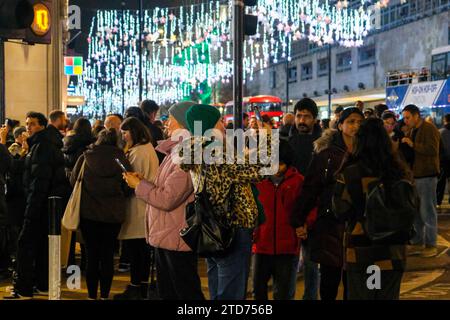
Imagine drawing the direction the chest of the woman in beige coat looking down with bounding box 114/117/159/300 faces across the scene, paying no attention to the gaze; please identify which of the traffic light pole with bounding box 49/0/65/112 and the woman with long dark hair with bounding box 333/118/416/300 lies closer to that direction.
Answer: the traffic light pole

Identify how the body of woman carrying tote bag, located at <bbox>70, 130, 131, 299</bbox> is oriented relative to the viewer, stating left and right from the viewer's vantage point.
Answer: facing away from the viewer

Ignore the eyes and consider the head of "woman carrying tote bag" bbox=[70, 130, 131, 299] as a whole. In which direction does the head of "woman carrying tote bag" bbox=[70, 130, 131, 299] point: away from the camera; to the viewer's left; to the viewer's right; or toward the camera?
away from the camera

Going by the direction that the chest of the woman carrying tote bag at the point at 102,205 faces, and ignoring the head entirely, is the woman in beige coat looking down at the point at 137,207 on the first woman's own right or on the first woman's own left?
on the first woman's own right

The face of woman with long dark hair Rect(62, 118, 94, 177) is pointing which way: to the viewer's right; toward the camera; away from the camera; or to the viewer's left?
away from the camera
